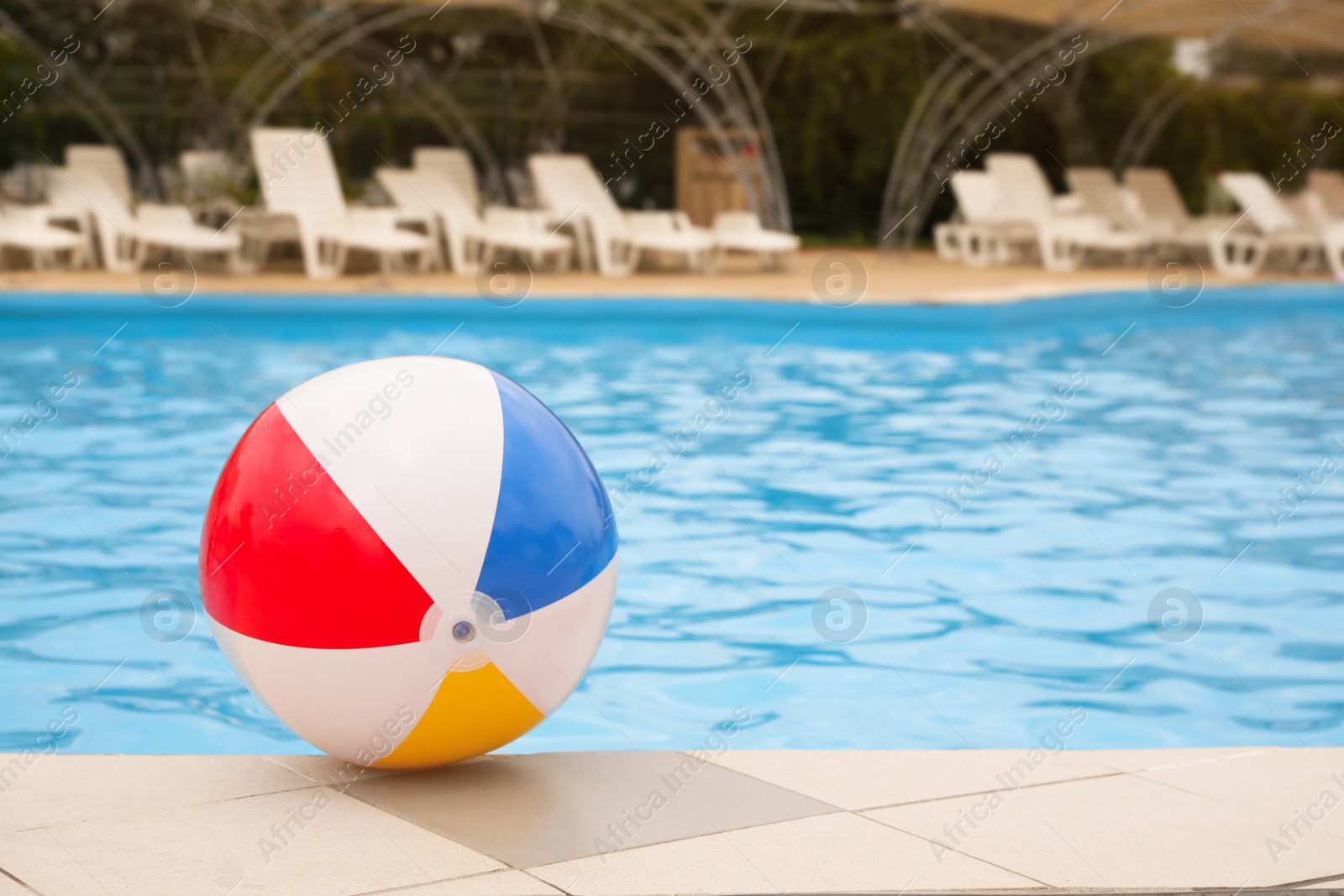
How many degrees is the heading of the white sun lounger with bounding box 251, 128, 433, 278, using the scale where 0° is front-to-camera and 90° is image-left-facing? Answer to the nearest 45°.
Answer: approximately 315°

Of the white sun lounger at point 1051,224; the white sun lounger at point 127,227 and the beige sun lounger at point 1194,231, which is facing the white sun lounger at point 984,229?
the white sun lounger at point 127,227

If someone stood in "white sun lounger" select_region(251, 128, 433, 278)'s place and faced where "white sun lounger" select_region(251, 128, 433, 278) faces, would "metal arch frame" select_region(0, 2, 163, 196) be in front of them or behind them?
behind

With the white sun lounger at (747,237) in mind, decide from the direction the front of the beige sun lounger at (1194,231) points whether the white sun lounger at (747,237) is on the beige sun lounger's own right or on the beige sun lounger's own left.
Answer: on the beige sun lounger's own right

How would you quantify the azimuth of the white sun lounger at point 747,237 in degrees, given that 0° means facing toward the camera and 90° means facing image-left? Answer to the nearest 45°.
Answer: approximately 315°

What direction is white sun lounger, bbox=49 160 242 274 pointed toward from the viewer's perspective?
to the viewer's right
